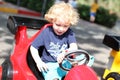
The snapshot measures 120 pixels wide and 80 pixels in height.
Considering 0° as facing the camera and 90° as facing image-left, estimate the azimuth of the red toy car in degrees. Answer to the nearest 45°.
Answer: approximately 315°

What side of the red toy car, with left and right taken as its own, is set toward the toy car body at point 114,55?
left
